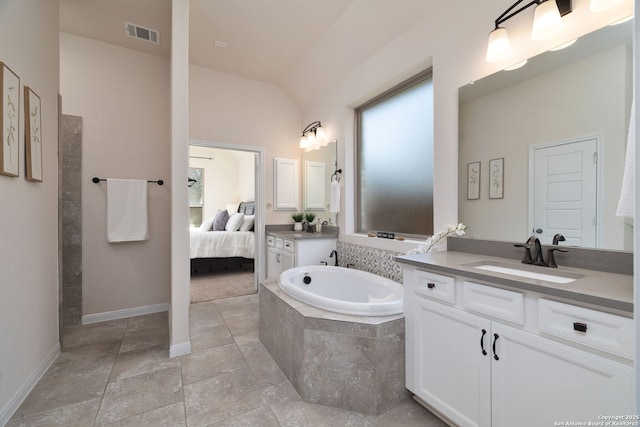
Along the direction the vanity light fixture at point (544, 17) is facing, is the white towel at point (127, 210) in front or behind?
in front

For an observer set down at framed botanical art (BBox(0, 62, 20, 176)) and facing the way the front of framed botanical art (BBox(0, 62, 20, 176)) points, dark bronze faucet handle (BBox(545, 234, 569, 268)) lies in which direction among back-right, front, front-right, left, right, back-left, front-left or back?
front

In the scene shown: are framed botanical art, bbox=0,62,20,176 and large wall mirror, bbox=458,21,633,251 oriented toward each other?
yes

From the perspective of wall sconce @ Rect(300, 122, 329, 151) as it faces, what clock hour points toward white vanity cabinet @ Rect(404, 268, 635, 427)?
The white vanity cabinet is roughly at 10 o'clock from the wall sconce.

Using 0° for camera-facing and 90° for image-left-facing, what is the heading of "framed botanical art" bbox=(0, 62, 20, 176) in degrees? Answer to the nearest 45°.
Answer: approximately 315°

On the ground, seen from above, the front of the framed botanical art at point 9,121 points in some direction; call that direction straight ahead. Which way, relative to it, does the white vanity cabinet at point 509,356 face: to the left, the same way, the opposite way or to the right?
the opposite way

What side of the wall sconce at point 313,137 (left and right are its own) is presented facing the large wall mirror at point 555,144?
left

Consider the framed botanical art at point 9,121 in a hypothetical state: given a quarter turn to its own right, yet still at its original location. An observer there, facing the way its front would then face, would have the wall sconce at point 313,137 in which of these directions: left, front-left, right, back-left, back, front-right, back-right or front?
back-left

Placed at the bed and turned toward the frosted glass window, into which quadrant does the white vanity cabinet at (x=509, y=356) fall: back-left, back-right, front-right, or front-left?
front-right

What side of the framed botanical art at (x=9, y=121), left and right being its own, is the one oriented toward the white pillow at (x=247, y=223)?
left

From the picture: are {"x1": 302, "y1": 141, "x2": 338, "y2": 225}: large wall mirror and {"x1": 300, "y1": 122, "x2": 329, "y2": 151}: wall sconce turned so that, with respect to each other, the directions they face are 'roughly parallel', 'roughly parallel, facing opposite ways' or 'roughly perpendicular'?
roughly parallel

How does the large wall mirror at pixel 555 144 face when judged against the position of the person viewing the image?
facing the viewer and to the left of the viewer

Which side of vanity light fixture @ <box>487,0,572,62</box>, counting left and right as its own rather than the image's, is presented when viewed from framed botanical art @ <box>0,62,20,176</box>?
front

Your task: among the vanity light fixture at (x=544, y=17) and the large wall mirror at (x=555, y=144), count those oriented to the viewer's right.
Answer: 0
